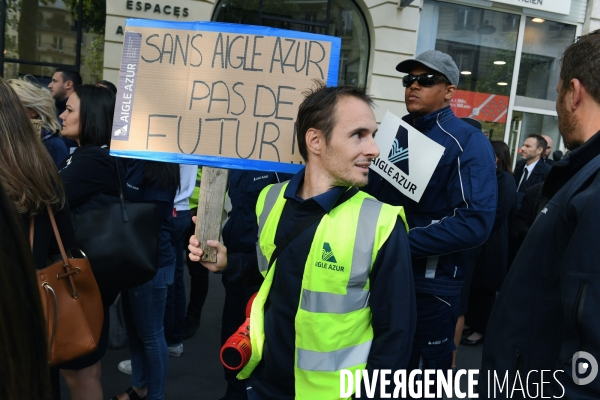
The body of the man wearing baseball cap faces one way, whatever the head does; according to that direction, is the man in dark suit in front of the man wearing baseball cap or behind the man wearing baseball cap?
behind

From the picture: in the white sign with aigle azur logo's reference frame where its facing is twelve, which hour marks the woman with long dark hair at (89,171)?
The woman with long dark hair is roughly at 3 o'clock from the white sign with aigle azur logo.

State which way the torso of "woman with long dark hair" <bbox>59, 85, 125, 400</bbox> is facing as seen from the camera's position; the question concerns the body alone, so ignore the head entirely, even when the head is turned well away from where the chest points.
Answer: to the viewer's left

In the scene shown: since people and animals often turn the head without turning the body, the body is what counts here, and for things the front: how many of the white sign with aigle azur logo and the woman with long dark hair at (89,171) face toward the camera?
1

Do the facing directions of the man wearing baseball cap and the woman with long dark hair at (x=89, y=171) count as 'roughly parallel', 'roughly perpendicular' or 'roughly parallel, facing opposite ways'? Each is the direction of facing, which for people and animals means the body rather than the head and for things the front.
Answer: roughly parallel

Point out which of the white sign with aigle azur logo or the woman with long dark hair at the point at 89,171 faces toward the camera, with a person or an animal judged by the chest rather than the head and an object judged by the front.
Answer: the white sign with aigle azur logo

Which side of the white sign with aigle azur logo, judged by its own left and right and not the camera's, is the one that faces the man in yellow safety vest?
front

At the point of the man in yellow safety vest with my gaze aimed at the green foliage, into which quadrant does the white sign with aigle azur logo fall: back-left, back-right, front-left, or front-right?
front-right

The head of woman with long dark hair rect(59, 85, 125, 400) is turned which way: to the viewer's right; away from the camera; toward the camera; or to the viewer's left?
to the viewer's left

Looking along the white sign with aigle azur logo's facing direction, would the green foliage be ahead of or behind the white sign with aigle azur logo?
behind

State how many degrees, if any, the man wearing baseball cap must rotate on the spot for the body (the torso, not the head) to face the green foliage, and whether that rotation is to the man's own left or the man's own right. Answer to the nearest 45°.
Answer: approximately 90° to the man's own right

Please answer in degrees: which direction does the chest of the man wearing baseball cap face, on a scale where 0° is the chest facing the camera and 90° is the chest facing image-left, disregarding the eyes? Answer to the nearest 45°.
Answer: approximately 45°

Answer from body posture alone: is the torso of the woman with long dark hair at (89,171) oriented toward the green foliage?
no

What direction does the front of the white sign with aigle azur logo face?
toward the camera
